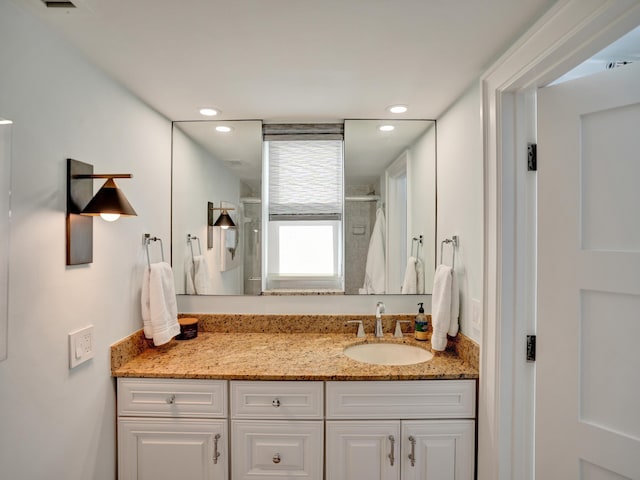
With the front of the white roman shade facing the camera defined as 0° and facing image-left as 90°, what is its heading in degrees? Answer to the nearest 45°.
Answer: approximately 0°

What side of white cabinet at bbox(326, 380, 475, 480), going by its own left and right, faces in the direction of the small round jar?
right

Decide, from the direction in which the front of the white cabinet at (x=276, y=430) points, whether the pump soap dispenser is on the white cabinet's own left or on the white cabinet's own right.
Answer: on the white cabinet's own left
